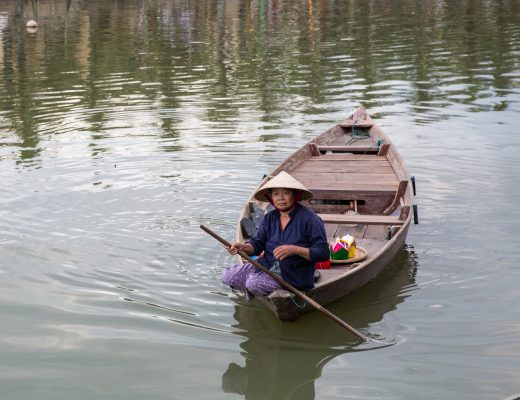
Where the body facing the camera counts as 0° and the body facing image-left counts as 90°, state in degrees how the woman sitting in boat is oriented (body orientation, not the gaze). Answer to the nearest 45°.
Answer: approximately 45°
